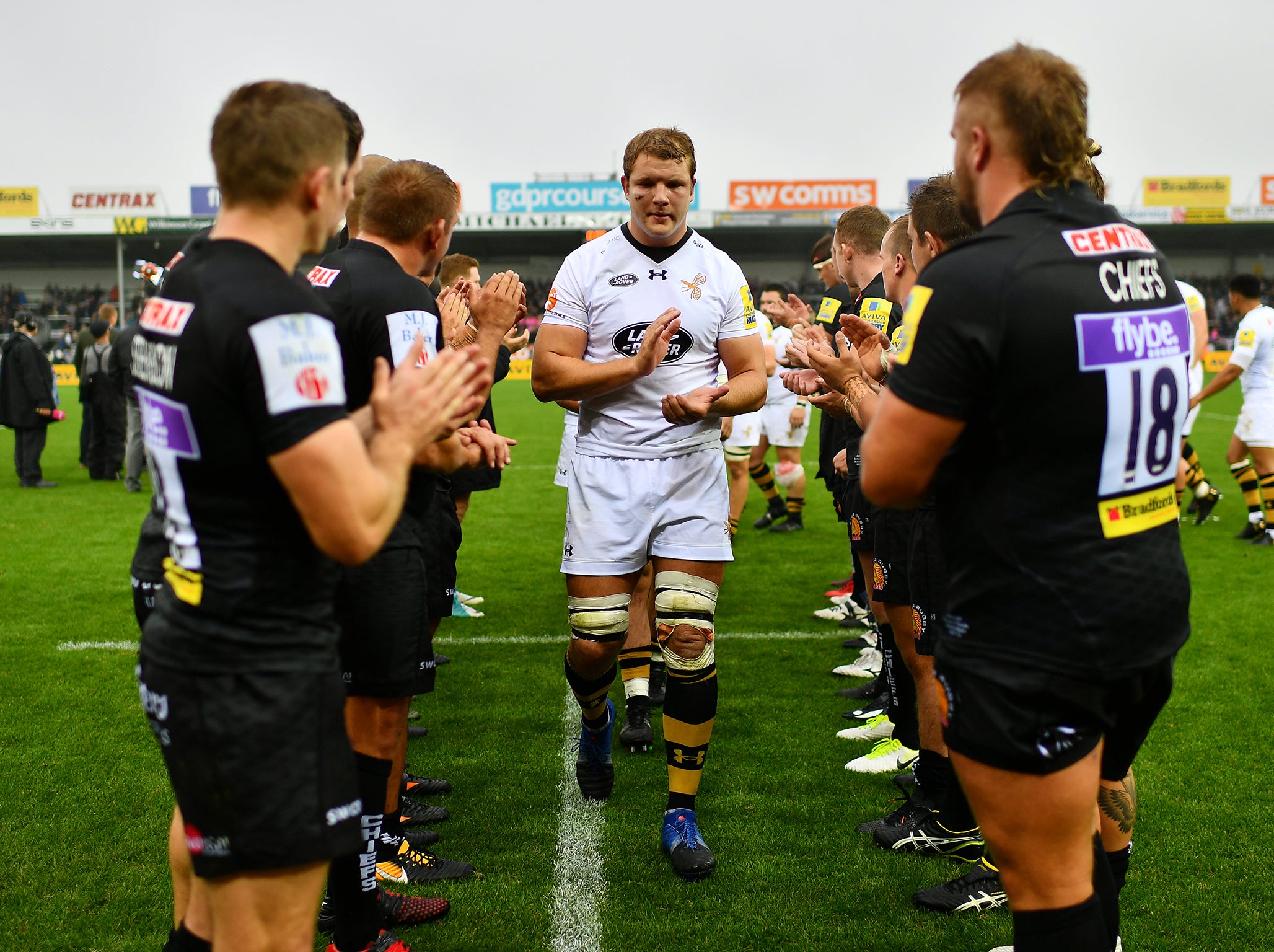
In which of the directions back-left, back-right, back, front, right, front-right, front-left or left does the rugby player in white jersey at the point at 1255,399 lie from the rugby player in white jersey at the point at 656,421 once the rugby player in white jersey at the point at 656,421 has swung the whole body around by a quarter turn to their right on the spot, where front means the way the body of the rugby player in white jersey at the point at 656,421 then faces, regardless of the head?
back-right

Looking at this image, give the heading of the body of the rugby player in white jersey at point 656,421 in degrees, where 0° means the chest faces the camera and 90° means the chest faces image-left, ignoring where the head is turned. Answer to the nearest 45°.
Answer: approximately 0°
